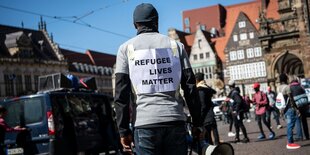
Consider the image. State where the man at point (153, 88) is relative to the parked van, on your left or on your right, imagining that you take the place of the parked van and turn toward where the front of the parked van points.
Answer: on your right

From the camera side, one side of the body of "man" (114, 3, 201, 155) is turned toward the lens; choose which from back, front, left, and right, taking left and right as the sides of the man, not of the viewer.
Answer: back

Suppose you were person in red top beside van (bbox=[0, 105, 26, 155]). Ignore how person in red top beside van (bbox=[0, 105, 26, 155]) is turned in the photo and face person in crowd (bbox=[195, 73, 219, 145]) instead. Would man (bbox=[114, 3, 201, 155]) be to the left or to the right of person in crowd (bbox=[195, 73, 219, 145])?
right

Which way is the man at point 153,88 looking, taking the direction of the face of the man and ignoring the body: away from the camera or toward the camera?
away from the camera

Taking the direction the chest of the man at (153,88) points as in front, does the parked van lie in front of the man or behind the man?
in front

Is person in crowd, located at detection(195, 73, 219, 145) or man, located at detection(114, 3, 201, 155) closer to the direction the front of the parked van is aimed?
the person in crowd

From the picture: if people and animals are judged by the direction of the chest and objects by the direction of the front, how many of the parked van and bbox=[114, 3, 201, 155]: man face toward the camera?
0

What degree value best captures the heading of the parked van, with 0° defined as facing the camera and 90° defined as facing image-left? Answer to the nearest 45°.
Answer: approximately 225°
